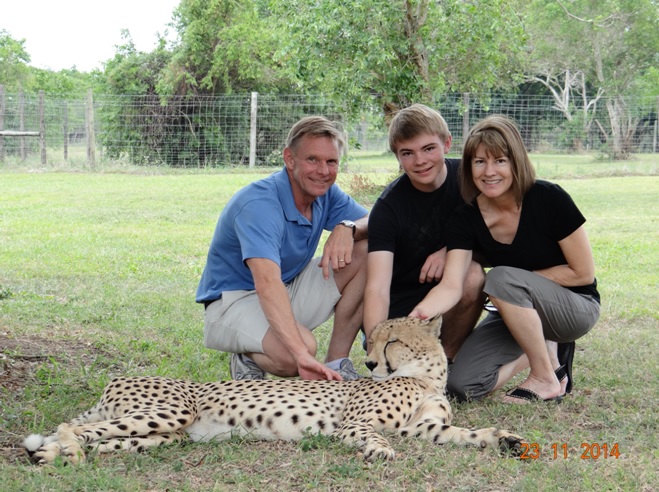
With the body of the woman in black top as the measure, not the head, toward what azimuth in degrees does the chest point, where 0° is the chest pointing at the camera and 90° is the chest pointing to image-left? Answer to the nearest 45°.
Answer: approximately 45°

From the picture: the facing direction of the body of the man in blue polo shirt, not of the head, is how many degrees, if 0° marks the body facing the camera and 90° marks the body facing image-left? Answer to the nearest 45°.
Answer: approximately 315°

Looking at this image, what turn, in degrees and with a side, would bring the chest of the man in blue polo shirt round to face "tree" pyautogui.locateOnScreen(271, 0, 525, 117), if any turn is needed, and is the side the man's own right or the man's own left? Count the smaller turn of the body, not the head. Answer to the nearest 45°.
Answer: approximately 135° to the man's own left

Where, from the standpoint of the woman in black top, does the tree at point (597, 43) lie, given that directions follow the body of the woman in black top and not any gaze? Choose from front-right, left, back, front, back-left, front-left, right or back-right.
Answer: back-right

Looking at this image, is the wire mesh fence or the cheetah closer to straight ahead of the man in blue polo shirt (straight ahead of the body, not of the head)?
the cheetah

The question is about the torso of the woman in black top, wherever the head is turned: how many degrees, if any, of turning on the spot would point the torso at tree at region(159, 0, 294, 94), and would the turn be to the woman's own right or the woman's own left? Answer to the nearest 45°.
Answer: approximately 90° to the woman's own right

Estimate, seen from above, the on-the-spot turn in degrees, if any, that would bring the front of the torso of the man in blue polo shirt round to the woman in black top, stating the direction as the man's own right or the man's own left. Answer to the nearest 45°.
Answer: approximately 45° to the man's own left

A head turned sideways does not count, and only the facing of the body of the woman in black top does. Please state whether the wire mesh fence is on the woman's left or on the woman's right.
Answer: on the woman's right
